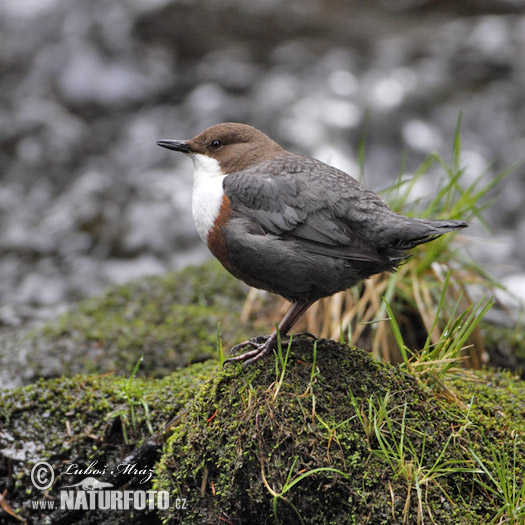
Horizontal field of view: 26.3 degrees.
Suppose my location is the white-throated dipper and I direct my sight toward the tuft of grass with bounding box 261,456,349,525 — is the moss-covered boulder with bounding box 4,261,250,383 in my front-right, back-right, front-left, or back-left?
back-right

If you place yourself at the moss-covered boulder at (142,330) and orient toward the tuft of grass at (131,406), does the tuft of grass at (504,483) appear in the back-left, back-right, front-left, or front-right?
front-left

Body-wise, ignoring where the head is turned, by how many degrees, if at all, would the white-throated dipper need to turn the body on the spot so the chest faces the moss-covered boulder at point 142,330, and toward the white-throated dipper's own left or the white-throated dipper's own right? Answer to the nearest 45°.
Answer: approximately 45° to the white-throated dipper's own right

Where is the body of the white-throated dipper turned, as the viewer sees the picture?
to the viewer's left

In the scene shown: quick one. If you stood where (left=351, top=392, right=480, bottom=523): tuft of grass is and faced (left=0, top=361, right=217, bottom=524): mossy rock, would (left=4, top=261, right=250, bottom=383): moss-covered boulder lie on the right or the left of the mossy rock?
right

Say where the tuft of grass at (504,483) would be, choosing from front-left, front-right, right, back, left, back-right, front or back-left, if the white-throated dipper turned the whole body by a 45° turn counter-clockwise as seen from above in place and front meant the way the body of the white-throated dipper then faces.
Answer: left

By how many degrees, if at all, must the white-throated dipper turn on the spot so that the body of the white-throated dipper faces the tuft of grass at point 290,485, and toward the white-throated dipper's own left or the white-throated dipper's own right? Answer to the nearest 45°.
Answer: approximately 90° to the white-throated dipper's own left

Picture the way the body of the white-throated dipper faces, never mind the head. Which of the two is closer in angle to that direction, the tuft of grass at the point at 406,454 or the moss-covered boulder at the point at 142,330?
the moss-covered boulder
